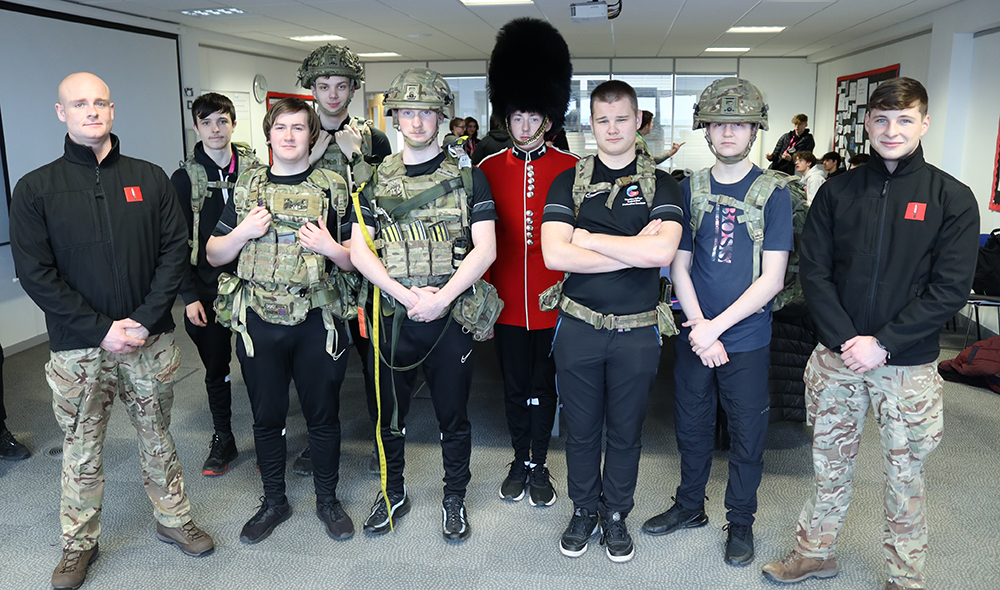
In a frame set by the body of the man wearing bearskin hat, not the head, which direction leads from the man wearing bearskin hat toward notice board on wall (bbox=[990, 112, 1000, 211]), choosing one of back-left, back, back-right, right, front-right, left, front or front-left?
back-left

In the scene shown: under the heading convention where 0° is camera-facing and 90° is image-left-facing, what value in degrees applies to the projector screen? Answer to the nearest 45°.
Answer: approximately 315°

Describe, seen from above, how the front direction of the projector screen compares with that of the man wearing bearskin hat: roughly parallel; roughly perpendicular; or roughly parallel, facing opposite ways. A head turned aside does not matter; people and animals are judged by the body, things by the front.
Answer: roughly perpendicular

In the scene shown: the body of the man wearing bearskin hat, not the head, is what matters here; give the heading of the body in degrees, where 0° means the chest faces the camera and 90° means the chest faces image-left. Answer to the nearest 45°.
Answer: approximately 0°

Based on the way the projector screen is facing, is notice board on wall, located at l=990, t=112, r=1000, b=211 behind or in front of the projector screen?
in front

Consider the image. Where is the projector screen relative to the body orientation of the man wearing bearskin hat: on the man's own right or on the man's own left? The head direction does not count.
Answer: on the man's own right

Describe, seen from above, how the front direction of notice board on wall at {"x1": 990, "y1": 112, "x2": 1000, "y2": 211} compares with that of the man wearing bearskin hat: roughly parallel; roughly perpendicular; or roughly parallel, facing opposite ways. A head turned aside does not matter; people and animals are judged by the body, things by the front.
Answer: roughly perpendicular

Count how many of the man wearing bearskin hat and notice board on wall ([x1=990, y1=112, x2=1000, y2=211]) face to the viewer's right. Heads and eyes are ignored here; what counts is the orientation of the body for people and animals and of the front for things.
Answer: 0

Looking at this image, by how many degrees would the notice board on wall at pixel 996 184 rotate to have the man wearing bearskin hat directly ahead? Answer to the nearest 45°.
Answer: approximately 45° to its left

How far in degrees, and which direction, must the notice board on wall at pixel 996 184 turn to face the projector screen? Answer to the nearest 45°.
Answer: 0° — it already faces it

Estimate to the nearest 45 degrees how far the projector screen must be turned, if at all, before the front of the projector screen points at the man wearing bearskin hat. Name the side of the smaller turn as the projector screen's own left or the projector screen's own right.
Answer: approximately 45° to the projector screen's own right
